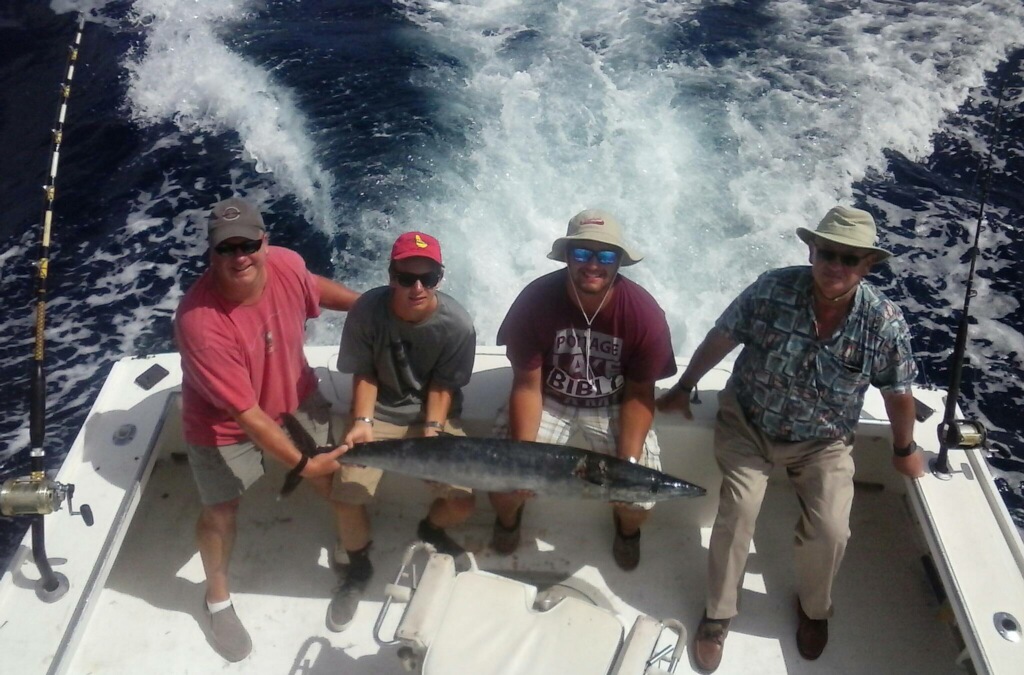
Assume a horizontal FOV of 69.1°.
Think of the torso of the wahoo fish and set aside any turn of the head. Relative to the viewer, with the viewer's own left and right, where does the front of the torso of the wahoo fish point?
facing to the right of the viewer

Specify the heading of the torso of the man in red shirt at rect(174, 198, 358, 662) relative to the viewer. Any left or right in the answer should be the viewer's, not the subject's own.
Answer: facing the viewer and to the right of the viewer

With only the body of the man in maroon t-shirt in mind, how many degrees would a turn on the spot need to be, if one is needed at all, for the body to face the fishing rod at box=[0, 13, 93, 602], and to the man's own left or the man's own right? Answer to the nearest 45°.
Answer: approximately 45° to the man's own right

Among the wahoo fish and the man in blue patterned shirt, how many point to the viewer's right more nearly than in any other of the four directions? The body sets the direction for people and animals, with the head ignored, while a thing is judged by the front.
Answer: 1

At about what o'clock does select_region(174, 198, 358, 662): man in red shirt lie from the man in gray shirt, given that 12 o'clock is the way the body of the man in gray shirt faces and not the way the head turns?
The man in red shirt is roughly at 3 o'clock from the man in gray shirt.

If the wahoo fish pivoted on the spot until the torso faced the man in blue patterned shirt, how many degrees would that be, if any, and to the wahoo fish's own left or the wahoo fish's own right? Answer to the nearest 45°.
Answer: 0° — it already faces them

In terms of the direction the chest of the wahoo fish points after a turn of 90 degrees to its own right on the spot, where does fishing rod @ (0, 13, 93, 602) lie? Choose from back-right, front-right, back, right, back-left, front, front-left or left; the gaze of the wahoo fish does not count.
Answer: right

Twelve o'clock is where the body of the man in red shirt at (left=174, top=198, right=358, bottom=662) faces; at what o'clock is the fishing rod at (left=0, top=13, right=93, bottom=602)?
The fishing rod is roughly at 4 o'clock from the man in red shirt.

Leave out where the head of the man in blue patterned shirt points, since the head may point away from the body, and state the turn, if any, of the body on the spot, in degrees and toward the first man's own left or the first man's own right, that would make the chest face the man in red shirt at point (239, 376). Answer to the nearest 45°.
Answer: approximately 45° to the first man's own right

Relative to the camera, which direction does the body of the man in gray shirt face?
toward the camera

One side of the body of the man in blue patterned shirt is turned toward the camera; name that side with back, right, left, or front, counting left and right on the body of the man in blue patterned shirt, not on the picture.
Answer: front
